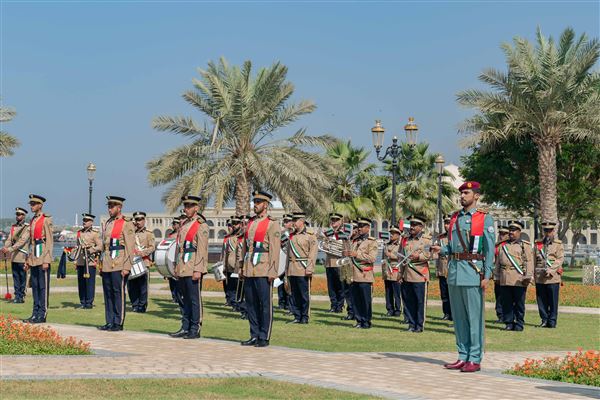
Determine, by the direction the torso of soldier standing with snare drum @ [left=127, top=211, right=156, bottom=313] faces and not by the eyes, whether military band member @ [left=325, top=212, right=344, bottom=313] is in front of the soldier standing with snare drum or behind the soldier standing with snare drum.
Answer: behind

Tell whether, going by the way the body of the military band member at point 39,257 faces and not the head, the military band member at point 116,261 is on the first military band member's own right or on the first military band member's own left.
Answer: on the first military band member's own left

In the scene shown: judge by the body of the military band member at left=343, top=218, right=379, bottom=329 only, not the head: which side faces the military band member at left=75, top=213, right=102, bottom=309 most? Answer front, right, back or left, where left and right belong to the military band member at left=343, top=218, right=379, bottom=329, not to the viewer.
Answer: right

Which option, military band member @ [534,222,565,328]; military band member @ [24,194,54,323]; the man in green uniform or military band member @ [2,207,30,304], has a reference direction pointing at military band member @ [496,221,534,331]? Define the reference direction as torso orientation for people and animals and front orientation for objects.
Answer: military band member @ [534,222,565,328]

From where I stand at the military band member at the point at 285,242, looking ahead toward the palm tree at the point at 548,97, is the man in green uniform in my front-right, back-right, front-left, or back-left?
back-right

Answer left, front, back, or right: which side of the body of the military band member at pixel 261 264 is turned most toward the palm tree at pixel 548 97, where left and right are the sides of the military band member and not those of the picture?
back

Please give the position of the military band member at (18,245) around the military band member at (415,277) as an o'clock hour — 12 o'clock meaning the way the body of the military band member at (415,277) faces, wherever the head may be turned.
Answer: the military band member at (18,245) is roughly at 2 o'clock from the military band member at (415,277).

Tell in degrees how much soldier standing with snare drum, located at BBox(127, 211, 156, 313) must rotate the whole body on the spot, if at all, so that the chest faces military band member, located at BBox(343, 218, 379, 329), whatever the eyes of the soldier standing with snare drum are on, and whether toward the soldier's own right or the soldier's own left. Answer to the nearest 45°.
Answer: approximately 90° to the soldier's own left

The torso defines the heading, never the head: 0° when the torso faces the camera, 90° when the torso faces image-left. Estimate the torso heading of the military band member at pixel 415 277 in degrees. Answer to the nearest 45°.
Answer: approximately 45°

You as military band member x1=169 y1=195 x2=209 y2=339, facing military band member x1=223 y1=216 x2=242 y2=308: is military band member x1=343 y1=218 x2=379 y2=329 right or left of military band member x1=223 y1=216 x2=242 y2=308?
right
